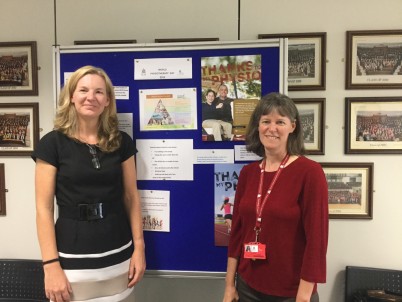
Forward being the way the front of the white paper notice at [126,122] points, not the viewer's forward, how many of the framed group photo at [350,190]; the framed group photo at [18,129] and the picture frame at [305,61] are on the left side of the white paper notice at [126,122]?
2

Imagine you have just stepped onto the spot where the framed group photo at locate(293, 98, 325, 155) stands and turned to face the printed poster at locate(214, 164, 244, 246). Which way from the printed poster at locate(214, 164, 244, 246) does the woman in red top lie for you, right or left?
left

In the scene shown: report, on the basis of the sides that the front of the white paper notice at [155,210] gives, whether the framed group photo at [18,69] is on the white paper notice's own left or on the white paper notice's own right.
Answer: on the white paper notice's own right

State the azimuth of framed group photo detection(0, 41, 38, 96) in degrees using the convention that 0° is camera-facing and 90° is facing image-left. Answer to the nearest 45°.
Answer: approximately 0°

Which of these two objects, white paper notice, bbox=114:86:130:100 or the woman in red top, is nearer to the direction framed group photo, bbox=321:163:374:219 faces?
the woman in red top

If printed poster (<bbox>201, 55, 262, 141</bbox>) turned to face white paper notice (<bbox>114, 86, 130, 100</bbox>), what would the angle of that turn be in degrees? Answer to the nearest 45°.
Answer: approximately 90° to its right

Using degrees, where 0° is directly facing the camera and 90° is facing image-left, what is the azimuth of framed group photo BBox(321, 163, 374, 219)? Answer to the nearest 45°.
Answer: approximately 0°

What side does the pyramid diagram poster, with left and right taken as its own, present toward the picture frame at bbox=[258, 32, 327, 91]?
left
